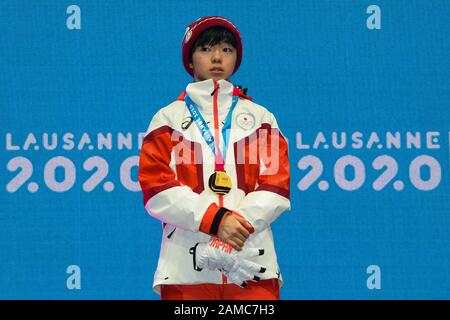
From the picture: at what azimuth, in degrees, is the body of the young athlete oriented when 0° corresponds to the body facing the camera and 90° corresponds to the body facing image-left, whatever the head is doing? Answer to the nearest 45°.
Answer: approximately 0°
